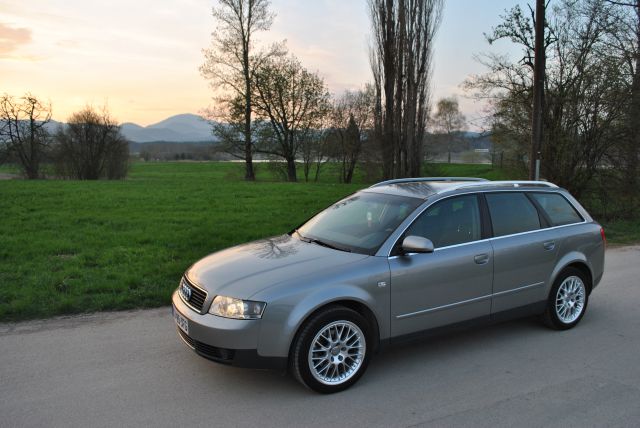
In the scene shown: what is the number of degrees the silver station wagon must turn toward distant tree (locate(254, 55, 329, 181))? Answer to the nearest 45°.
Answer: approximately 135° to its right

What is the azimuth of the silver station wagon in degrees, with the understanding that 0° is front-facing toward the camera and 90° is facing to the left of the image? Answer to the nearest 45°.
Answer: approximately 45°

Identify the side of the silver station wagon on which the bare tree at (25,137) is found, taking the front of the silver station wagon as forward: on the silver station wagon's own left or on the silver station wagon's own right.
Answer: on the silver station wagon's own right

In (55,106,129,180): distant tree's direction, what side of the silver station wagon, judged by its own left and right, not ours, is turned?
right

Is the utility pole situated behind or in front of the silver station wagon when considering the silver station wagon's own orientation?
behind

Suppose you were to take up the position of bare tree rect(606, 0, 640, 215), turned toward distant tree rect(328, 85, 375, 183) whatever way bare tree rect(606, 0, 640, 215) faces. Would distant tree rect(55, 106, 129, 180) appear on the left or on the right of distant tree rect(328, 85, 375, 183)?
left

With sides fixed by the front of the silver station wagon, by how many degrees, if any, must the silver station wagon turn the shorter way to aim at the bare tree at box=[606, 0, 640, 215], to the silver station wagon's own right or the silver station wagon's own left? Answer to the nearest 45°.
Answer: approximately 180°

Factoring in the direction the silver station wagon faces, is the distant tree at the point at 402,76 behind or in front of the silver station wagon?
behind
